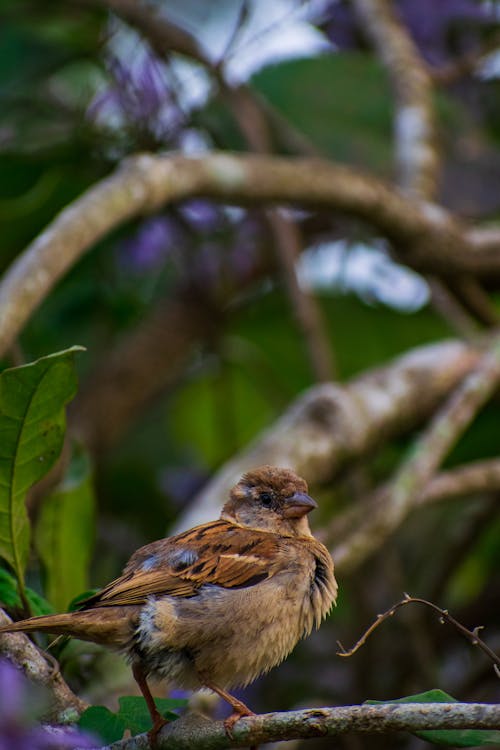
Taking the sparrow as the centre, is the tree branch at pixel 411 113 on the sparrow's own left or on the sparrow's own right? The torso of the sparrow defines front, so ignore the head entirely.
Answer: on the sparrow's own left

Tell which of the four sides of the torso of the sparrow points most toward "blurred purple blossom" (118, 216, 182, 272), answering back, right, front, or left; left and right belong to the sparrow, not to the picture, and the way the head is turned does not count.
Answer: left

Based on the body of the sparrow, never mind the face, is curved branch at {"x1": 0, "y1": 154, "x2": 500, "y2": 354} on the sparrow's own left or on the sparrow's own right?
on the sparrow's own left

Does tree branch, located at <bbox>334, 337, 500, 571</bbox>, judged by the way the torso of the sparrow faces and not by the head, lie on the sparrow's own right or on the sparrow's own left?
on the sparrow's own left

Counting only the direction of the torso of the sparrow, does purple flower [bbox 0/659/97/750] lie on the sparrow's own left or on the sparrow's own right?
on the sparrow's own right

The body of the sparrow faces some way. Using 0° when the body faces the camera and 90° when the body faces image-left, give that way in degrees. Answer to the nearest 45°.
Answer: approximately 270°

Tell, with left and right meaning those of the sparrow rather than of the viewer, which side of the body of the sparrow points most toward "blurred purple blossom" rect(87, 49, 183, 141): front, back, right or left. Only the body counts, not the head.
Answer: left
